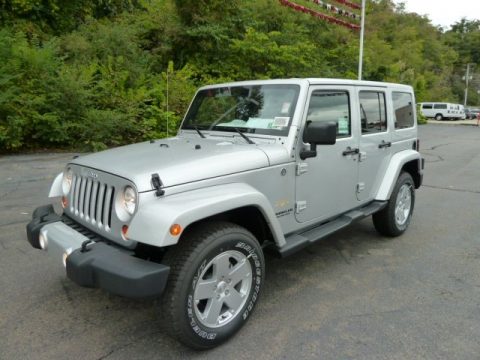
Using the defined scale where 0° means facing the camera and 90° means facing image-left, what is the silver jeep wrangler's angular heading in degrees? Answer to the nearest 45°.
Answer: approximately 45°

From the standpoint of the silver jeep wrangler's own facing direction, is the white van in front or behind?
behind
